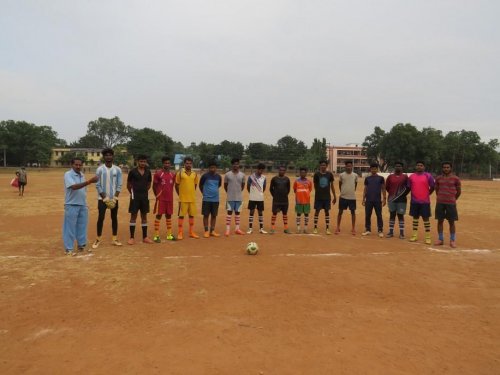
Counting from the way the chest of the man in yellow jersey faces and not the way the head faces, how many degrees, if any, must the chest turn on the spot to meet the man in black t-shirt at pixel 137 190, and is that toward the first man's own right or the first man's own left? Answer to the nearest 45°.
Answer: approximately 45° to the first man's own right

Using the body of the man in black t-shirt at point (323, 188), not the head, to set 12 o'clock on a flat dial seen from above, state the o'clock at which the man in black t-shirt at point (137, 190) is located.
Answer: the man in black t-shirt at point (137, 190) is roughly at 2 o'clock from the man in black t-shirt at point (323, 188).
